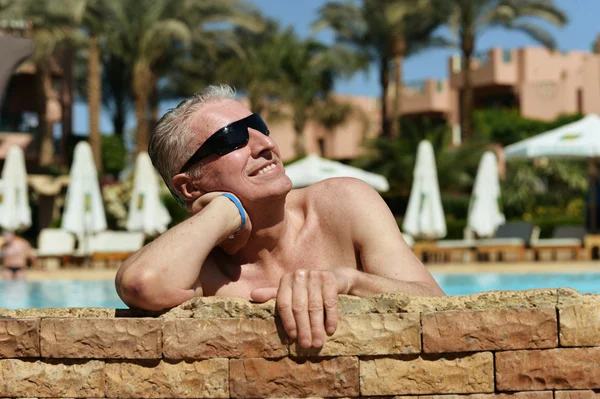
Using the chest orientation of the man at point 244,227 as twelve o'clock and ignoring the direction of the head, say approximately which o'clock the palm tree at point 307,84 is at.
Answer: The palm tree is roughly at 6 o'clock from the man.

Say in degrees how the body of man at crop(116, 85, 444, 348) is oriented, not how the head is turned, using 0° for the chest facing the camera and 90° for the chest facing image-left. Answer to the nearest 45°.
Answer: approximately 0°

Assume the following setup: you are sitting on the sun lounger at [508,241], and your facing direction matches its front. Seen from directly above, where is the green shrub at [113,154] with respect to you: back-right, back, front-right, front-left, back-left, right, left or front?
right

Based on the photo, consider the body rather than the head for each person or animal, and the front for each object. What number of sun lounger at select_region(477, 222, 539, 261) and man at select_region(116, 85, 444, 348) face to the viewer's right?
0

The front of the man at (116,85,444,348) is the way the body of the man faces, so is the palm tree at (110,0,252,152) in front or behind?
behind

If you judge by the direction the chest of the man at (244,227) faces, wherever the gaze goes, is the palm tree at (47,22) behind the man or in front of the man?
behind

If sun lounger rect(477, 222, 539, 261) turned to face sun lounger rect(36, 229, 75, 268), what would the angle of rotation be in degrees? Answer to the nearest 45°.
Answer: approximately 45° to its right

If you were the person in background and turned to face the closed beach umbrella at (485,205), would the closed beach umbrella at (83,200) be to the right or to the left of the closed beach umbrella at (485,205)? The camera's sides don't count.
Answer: left

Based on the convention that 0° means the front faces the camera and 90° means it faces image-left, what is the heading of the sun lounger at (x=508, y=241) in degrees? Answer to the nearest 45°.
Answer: approximately 45°

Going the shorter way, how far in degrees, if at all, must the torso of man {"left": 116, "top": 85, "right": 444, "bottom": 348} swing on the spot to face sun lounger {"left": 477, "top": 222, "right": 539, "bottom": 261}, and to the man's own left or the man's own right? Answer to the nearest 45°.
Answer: approximately 180°
